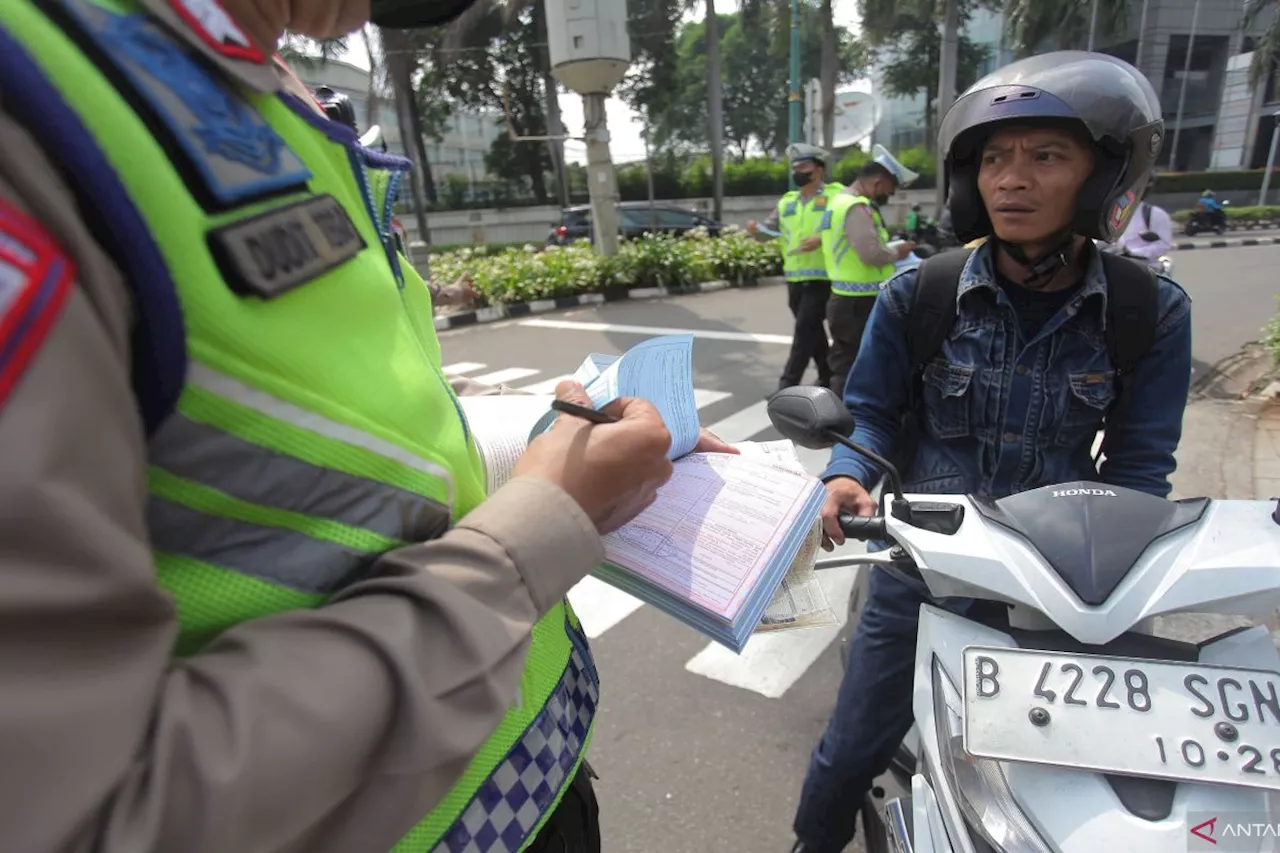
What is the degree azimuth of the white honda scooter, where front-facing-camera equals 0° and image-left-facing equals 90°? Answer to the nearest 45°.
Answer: approximately 0°

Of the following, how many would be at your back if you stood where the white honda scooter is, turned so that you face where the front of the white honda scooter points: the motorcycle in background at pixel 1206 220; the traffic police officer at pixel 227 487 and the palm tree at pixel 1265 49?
2

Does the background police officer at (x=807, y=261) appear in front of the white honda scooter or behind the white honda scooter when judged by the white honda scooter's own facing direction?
behind

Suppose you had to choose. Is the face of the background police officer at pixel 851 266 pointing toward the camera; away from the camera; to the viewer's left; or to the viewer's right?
to the viewer's right

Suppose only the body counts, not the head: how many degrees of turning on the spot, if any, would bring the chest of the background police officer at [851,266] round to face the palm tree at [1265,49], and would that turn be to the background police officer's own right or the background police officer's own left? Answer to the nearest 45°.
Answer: approximately 45° to the background police officer's own left

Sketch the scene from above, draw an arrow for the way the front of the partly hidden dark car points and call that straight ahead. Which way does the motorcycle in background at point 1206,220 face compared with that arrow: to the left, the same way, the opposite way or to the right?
the opposite way

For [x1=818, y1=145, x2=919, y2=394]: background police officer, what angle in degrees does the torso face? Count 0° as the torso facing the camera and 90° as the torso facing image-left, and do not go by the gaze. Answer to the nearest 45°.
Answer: approximately 270°
